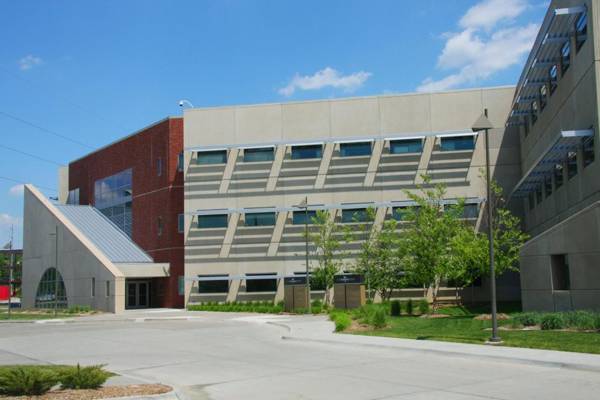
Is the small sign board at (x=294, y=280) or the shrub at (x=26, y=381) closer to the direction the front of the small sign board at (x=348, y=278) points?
the shrub

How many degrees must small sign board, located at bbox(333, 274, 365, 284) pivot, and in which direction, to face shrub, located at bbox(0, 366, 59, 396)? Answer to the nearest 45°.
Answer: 0° — it already faces it

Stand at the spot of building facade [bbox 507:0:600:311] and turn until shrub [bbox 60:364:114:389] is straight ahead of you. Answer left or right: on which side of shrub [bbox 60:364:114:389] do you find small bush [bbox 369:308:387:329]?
right

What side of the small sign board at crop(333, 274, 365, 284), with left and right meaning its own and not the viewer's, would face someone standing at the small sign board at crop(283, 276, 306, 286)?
right

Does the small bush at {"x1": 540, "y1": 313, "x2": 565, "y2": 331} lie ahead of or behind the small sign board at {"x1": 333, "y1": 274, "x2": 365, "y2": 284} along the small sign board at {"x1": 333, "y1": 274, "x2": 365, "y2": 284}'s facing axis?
ahead

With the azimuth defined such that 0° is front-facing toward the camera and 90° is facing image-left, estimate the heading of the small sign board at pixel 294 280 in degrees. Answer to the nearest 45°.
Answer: approximately 0°

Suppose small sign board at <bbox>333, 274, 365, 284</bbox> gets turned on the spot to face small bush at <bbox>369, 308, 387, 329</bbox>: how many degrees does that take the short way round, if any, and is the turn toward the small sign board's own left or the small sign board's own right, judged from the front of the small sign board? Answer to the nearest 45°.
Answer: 0° — it already faces it

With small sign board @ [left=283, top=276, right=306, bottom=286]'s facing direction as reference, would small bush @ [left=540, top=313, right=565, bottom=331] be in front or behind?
in front

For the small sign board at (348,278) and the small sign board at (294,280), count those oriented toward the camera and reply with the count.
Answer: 2

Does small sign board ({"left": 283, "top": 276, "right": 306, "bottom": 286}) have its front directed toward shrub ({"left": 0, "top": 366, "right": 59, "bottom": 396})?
yes
